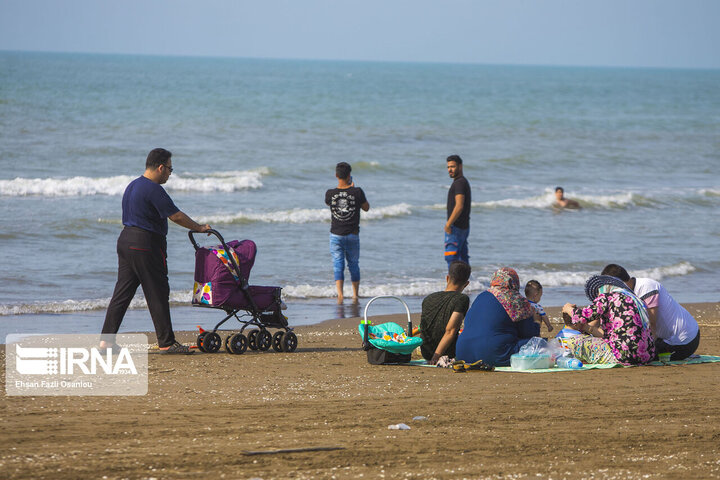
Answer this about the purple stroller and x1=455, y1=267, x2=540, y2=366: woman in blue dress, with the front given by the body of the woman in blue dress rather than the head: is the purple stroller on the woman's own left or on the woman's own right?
on the woman's own left

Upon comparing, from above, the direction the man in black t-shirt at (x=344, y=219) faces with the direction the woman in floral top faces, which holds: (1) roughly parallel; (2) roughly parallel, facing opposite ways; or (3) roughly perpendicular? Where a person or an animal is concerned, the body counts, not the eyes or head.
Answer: roughly perpendicular

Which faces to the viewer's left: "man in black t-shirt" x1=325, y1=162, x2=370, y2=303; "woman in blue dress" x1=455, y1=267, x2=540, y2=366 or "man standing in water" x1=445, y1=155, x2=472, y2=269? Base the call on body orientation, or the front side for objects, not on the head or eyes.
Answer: the man standing in water

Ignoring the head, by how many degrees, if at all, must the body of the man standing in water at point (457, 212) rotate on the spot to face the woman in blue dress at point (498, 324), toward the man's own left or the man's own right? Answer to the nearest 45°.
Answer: approximately 90° to the man's own left

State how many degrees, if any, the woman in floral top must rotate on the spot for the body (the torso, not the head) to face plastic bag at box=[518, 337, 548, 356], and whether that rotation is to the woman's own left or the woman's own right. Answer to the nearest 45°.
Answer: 0° — they already face it

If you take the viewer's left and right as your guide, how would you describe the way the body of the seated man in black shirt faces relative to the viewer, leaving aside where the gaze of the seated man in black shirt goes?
facing away from the viewer and to the right of the viewer

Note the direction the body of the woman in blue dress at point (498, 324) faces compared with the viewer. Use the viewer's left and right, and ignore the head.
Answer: facing away from the viewer and to the right of the viewer

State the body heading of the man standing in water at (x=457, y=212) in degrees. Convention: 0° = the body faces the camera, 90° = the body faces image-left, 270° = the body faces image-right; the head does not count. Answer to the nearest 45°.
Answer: approximately 90°

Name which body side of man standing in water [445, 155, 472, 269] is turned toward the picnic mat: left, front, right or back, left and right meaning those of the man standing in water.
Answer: left

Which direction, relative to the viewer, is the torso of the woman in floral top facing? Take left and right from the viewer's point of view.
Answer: facing to the left of the viewer
